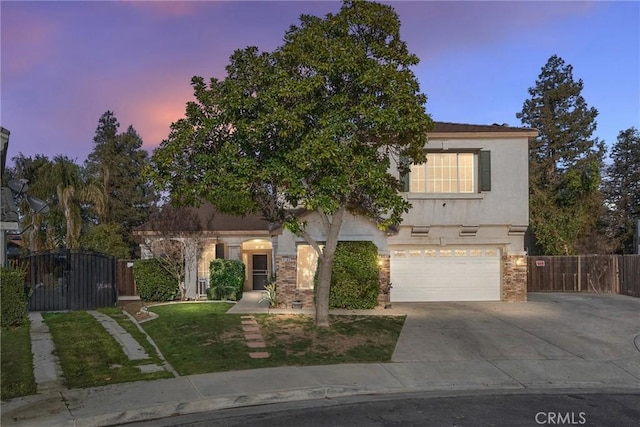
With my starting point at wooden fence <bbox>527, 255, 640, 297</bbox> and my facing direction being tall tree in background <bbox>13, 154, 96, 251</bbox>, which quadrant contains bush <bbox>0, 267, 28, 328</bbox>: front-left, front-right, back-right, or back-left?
front-left

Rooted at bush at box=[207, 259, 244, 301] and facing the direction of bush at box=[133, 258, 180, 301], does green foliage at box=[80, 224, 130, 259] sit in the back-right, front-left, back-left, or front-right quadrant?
front-right

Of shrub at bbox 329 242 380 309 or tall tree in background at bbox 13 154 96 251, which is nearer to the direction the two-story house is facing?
the shrub

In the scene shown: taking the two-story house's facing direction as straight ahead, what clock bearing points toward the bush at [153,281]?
The bush is roughly at 3 o'clock from the two-story house.

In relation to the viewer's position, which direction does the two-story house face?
facing the viewer

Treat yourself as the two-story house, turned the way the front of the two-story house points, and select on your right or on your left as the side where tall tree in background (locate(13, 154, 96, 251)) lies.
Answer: on your right

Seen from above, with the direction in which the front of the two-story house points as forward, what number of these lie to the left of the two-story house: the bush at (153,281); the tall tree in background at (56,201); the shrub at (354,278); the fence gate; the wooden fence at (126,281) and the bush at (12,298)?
0

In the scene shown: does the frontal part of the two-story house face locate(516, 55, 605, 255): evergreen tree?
no

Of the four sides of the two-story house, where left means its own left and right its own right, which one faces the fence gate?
right

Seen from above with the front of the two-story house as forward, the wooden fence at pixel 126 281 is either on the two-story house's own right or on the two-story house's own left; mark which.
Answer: on the two-story house's own right

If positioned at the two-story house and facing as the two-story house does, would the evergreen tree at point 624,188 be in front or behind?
behind

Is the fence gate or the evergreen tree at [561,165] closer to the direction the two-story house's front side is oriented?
the fence gate

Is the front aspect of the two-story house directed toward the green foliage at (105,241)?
no

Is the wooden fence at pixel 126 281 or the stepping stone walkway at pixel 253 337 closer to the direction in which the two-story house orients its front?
the stepping stone walkway

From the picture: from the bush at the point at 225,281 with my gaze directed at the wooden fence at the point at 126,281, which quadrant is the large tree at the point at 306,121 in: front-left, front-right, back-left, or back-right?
back-left
